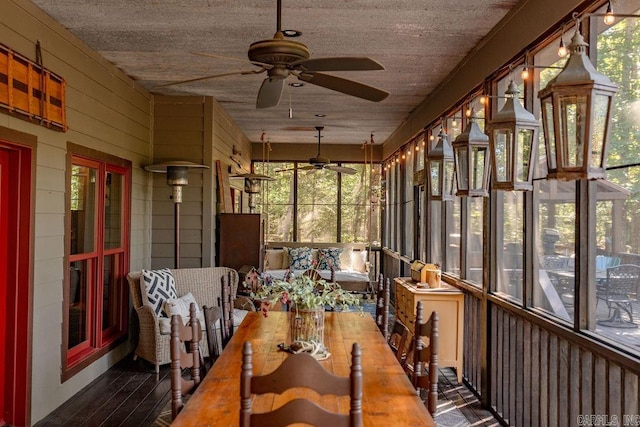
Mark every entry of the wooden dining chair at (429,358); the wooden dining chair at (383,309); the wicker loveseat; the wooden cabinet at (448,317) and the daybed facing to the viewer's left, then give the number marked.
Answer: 3

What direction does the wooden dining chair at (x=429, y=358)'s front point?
to the viewer's left

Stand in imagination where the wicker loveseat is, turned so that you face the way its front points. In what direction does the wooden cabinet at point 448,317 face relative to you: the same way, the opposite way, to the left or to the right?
the opposite way

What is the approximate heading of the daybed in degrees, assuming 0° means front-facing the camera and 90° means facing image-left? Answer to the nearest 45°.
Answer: approximately 0°

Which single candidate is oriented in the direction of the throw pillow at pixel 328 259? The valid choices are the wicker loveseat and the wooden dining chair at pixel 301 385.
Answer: the wooden dining chair

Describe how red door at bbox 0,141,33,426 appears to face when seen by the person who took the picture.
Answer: facing to the right of the viewer

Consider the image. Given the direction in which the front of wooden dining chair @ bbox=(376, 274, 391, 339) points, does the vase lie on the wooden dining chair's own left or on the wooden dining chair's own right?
on the wooden dining chair's own left

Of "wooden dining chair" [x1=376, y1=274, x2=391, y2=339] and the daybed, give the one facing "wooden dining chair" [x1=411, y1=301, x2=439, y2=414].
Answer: the daybed

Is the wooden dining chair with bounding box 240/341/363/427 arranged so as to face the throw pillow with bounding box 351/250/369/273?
yes

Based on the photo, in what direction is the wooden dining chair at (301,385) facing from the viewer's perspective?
away from the camera

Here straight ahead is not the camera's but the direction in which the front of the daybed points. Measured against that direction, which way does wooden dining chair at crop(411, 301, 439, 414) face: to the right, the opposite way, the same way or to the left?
to the right
